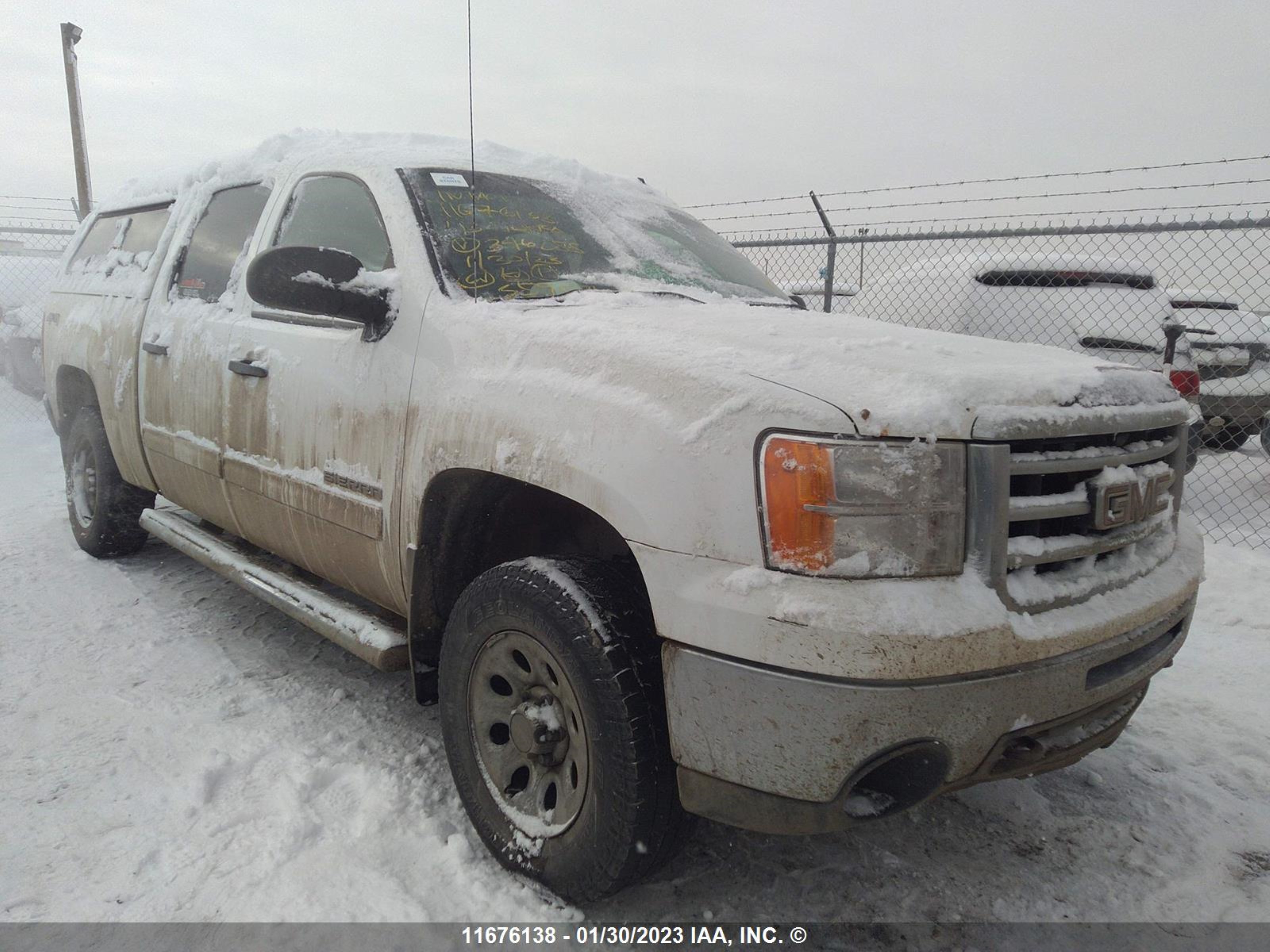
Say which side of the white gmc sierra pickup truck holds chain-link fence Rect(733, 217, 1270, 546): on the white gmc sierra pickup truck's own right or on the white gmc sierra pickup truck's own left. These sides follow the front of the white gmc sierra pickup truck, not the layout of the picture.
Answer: on the white gmc sierra pickup truck's own left

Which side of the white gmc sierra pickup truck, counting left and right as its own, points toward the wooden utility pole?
back

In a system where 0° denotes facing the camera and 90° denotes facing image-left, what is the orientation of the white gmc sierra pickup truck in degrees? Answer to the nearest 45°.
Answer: approximately 315°

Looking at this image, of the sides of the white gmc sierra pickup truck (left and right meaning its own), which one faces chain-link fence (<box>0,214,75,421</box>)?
back
